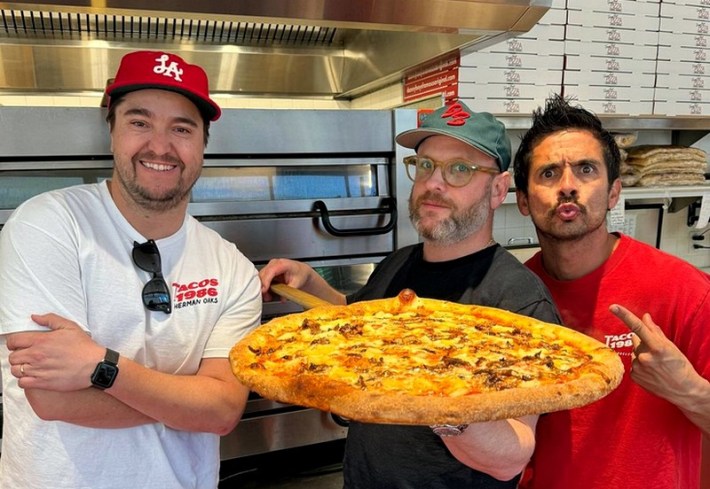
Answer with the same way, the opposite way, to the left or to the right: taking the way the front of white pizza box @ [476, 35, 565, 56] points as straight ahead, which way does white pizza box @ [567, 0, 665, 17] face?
the same way

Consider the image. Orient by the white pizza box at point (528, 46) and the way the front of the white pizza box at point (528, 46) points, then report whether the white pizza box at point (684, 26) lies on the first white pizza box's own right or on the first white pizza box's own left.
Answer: on the first white pizza box's own left

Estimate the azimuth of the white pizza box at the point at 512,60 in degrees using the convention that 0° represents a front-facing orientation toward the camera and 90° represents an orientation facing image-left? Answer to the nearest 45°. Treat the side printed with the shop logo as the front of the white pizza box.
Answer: approximately 0°

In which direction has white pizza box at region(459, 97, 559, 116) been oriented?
toward the camera

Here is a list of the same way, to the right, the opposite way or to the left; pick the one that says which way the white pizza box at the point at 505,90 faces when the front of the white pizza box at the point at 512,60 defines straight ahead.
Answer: the same way

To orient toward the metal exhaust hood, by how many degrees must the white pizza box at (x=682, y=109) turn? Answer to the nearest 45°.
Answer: approximately 45° to its right

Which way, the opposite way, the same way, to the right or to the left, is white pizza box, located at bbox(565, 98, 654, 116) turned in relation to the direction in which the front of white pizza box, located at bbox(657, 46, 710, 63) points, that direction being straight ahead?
the same way

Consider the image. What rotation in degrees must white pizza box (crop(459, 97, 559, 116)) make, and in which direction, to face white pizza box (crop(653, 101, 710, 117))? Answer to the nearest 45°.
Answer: approximately 135° to its left

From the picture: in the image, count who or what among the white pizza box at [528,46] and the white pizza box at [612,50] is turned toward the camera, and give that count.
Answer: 2

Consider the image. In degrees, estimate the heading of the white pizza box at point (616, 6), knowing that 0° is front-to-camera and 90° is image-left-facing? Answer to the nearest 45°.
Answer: approximately 0°

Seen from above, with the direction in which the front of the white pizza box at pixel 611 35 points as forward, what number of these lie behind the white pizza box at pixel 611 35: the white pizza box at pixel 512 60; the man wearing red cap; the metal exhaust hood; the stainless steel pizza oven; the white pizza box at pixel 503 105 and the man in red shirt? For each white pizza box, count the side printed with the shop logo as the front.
0

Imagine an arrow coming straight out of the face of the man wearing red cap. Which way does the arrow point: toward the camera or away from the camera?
toward the camera

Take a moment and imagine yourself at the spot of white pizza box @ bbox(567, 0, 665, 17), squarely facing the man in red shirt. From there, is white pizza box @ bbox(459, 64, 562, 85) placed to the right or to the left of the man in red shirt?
right

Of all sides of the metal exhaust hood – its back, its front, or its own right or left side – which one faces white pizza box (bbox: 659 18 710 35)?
left

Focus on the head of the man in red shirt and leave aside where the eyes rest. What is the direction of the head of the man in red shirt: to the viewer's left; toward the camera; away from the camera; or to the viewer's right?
toward the camera

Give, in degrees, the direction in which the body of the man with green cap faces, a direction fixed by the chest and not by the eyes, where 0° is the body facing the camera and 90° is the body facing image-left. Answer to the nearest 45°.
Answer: approximately 45°

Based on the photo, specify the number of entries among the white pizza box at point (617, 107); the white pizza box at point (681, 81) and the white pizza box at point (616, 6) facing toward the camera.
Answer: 3
